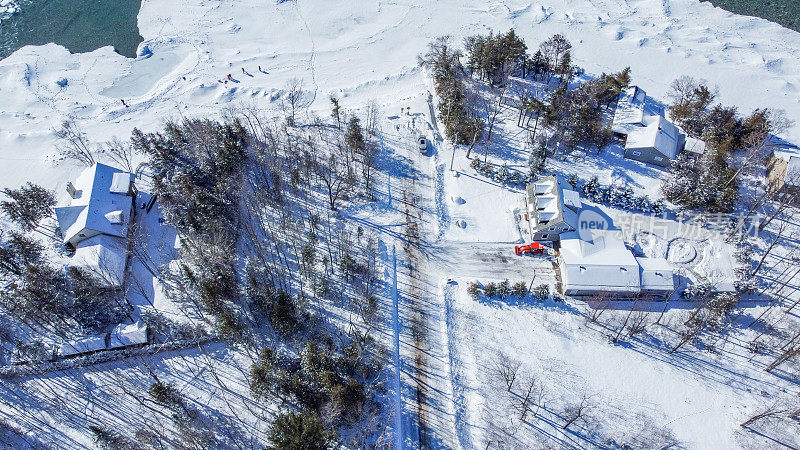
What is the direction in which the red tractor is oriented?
to the viewer's left

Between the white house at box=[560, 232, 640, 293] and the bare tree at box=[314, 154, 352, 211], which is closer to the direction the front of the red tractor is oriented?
the bare tree

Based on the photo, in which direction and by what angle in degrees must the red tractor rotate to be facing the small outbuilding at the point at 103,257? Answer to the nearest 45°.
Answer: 0° — it already faces it

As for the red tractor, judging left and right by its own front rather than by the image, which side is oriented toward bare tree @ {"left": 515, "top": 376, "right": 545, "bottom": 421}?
left

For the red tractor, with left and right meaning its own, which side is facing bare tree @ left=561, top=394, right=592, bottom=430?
left

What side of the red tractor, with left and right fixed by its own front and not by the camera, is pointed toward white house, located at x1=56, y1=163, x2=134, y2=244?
front

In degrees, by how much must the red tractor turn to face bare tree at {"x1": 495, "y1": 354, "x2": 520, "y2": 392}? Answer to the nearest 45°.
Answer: approximately 90° to its left

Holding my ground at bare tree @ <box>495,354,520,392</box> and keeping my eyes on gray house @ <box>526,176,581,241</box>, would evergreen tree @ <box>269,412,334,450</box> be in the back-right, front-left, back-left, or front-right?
back-left
